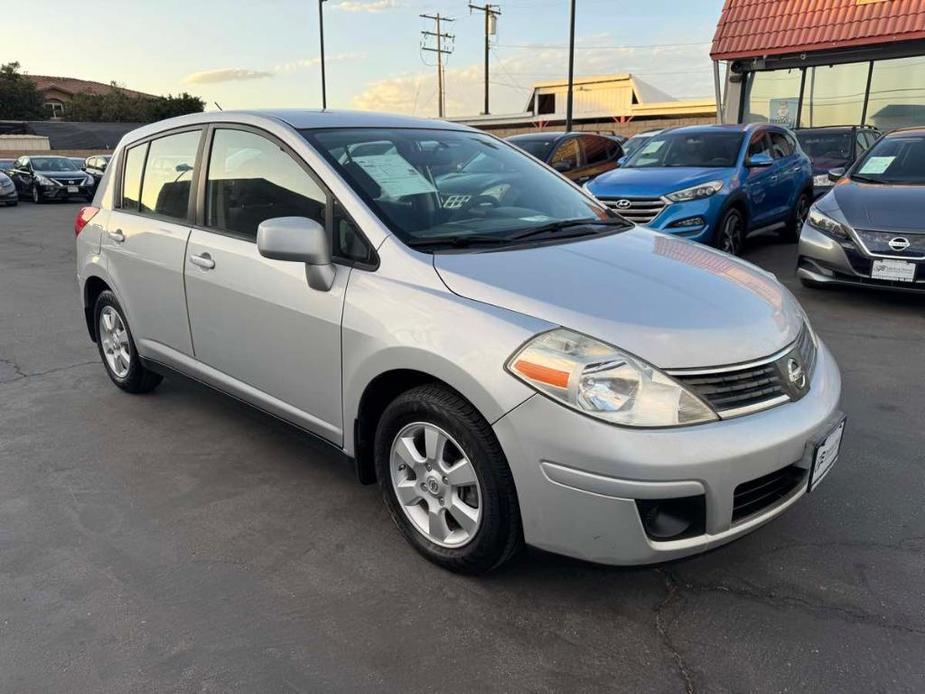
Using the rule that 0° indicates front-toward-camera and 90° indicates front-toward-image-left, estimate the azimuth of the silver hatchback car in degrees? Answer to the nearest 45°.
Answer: approximately 315°

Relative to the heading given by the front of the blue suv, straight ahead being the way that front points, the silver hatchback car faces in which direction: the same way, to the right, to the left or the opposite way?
to the left

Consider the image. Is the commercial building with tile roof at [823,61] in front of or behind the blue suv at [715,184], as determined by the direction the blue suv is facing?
behind

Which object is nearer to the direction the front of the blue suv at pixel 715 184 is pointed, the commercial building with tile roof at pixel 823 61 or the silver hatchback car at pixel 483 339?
the silver hatchback car

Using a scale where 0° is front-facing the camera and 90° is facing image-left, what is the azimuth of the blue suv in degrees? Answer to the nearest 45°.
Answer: approximately 45°
